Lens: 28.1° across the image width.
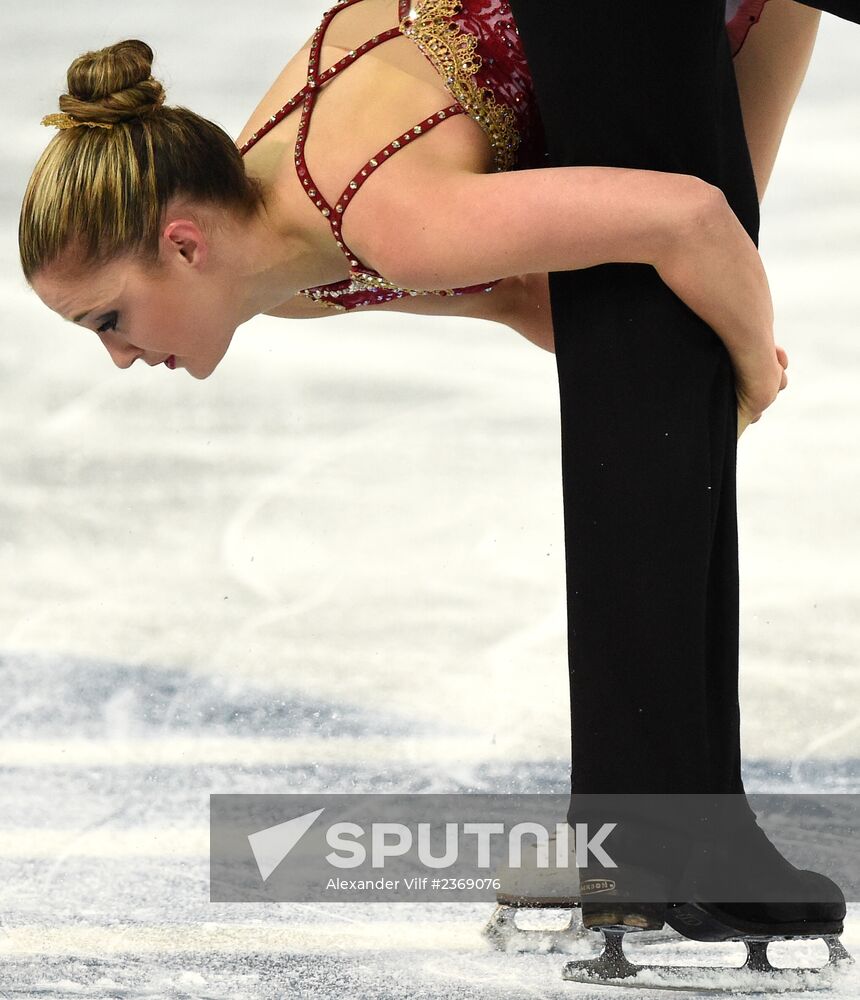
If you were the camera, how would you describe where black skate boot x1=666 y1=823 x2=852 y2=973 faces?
facing to the right of the viewer
